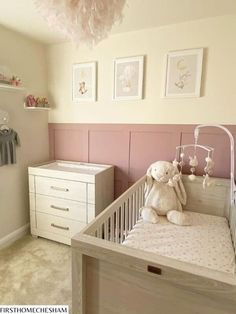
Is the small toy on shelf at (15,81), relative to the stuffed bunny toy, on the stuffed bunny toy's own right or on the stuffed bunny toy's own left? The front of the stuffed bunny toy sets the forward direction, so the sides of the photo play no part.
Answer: on the stuffed bunny toy's own right

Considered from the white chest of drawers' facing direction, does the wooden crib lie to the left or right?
on its left

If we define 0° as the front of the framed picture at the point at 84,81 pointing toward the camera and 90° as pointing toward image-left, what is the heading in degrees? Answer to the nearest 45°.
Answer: approximately 45°

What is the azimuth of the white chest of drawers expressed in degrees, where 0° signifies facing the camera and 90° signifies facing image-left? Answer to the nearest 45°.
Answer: approximately 45°

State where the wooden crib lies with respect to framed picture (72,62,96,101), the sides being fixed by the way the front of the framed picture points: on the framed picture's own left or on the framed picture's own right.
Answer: on the framed picture's own left

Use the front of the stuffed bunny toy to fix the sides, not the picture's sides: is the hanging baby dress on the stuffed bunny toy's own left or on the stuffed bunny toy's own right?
on the stuffed bunny toy's own right

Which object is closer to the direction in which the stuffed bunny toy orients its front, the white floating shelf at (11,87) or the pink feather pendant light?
the pink feather pendant light

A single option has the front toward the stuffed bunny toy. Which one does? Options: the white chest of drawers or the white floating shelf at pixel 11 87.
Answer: the white floating shelf

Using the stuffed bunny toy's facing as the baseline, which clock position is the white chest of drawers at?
The white chest of drawers is roughly at 3 o'clock from the stuffed bunny toy.
